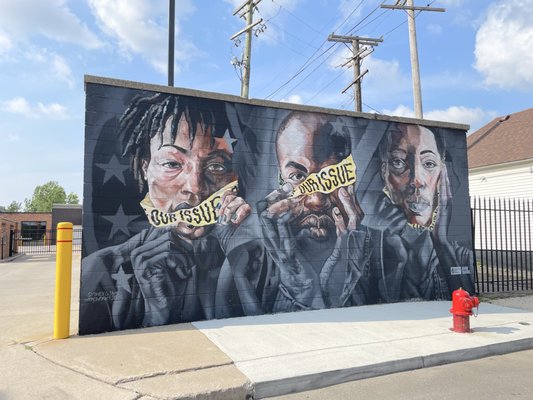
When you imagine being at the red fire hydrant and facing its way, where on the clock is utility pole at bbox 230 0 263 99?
The utility pole is roughly at 6 o'clock from the red fire hydrant.

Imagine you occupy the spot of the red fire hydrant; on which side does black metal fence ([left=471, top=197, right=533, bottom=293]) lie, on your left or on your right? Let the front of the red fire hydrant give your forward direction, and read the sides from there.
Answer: on your left

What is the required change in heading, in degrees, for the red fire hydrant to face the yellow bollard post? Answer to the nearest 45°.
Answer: approximately 90° to its right

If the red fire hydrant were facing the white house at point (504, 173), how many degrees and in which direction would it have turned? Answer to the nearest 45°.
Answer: approximately 135° to its left

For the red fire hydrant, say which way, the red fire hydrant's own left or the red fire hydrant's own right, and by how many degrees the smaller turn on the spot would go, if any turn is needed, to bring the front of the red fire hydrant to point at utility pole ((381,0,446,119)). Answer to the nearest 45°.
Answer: approximately 135° to the red fire hydrant's own left

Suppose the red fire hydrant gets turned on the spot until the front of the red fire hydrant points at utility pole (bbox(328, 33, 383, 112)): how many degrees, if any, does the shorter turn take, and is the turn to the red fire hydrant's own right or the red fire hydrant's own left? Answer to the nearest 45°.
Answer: approximately 135° to the red fire hydrant's own left

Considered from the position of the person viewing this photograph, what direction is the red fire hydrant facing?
facing the viewer and to the right of the viewer

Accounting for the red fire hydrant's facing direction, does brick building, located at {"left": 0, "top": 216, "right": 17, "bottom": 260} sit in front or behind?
behind
